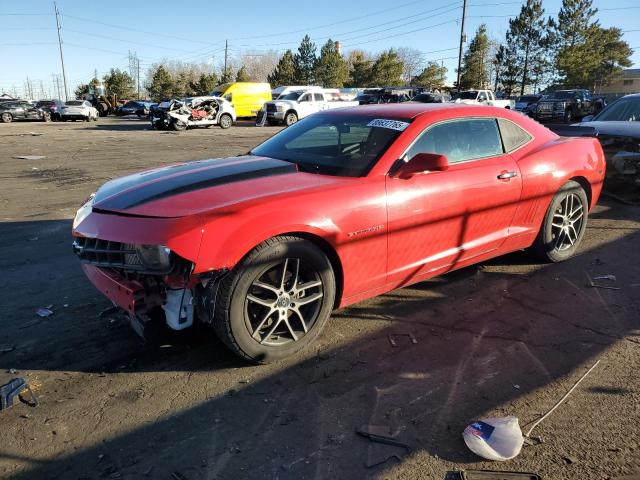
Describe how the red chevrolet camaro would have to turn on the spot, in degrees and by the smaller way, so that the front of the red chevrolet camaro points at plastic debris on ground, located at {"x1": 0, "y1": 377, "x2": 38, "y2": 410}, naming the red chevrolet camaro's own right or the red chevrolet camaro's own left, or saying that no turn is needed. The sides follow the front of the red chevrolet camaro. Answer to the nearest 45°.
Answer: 0° — it already faces it

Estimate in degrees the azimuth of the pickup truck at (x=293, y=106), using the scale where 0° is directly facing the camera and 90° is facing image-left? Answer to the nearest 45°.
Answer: approximately 45°

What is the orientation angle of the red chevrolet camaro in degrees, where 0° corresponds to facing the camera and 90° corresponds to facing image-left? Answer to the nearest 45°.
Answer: approximately 45°

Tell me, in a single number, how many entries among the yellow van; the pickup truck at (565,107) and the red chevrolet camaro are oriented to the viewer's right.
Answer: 0

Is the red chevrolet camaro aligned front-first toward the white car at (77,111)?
no

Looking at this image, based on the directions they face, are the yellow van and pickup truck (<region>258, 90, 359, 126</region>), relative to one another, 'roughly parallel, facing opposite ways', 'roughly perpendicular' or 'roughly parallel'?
roughly parallel

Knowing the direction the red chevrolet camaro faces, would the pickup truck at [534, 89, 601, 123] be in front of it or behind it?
behind

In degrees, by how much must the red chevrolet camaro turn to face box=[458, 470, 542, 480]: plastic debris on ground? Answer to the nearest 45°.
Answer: approximately 90° to its left

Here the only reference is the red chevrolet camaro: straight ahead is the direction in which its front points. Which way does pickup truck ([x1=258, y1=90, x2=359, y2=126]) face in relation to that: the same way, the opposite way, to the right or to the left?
the same way

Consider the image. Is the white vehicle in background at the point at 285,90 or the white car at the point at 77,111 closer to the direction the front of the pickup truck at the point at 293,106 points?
the white car

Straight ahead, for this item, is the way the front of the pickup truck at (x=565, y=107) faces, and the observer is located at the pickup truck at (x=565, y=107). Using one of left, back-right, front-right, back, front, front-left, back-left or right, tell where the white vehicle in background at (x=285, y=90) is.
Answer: front-right

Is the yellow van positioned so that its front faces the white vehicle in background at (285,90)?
no

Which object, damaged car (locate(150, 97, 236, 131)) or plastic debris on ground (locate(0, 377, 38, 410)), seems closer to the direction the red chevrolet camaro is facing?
the plastic debris on ground

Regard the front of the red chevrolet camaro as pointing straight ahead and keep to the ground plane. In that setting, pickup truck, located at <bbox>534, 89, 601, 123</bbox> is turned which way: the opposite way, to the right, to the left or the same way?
the same way

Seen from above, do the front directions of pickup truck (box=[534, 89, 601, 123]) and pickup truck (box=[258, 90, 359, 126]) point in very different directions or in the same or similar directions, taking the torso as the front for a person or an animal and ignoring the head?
same or similar directions

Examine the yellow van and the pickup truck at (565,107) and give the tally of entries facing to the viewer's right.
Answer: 0

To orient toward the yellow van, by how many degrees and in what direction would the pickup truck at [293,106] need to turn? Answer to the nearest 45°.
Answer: approximately 90° to its right

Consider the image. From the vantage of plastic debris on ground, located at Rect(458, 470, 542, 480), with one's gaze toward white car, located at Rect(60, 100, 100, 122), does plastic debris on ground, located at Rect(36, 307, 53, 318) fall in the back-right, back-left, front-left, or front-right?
front-left

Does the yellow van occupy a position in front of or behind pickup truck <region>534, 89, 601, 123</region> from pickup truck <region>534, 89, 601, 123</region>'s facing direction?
in front

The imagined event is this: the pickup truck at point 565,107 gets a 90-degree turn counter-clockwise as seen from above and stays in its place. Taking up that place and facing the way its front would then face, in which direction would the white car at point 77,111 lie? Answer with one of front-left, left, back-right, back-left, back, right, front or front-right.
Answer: back-right
